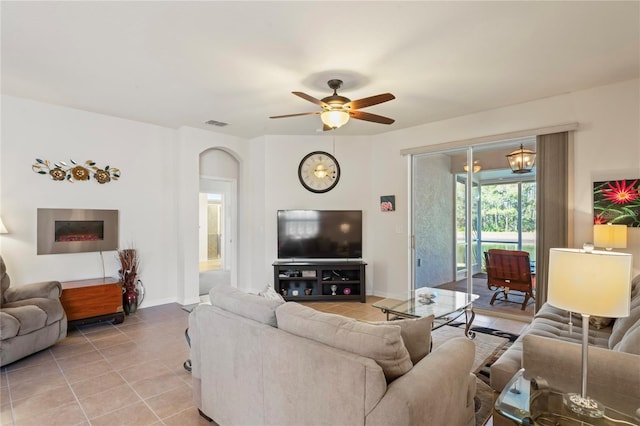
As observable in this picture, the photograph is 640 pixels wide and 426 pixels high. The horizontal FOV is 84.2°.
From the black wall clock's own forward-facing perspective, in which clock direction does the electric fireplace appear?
The electric fireplace is roughly at 2 o'clock from the black wall clock.

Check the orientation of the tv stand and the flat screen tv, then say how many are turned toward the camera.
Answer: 2

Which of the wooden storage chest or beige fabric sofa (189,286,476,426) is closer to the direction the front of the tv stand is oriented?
the beige fabric sofa

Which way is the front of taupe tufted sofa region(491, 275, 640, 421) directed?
to the viewer's left

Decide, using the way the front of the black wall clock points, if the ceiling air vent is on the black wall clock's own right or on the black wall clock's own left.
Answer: on the black wall clock's own right

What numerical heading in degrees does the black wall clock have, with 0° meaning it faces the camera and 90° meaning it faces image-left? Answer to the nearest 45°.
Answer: approximately 0°

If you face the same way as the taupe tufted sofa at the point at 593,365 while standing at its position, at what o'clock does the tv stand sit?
The tv stand is roughly at 1 o'clock from the taupe tufted sofa.

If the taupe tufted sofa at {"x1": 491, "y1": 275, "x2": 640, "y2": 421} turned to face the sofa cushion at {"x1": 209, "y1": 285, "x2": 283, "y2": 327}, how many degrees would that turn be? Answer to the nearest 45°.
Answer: approximately 45° to its left

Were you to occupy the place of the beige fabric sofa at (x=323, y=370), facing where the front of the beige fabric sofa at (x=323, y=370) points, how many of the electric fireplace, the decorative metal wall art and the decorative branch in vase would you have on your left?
3

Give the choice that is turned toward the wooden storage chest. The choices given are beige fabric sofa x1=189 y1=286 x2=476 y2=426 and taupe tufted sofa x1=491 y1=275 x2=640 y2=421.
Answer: taupe tufted sofa x1=491 y1=275 x2=640 y2=421

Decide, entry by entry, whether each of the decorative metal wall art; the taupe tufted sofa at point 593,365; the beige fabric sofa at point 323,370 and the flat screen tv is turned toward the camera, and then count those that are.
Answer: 2
